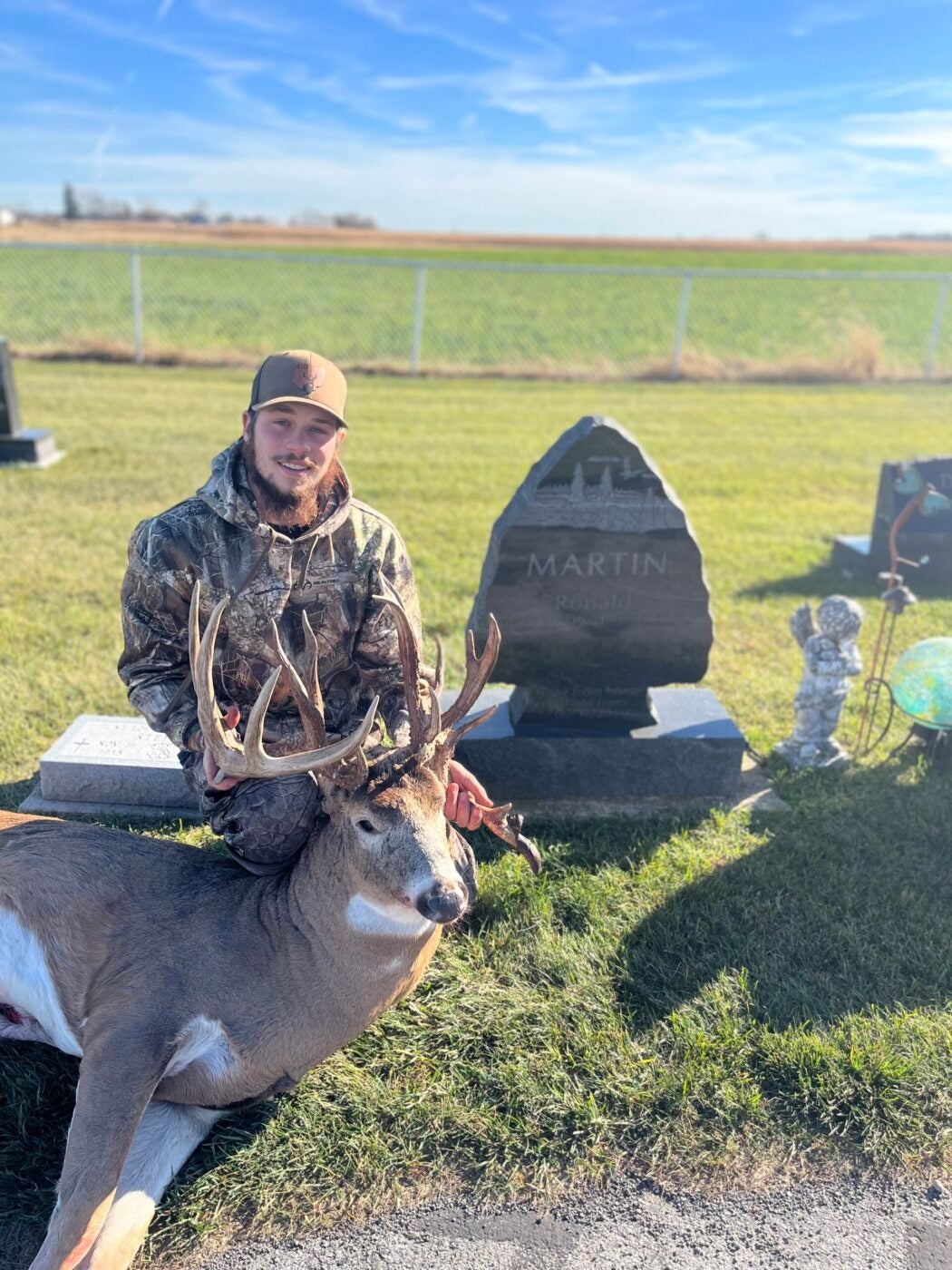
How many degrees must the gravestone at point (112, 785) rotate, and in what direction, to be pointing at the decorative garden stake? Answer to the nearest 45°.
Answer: approximately 90° to its left

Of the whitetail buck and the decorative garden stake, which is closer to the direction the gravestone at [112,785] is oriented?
the whitetail buck

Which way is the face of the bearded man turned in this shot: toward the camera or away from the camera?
toward the camera

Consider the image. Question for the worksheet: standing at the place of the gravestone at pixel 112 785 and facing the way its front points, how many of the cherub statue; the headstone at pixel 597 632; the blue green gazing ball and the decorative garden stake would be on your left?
4

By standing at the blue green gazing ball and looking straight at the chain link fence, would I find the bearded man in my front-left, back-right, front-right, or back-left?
back-left

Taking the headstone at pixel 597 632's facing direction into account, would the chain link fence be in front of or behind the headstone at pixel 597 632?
behind

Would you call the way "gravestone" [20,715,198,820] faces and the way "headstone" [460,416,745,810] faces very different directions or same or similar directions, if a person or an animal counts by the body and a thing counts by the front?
same or similar directions

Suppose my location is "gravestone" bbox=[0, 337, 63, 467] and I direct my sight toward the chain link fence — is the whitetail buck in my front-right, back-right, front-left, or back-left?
back-right

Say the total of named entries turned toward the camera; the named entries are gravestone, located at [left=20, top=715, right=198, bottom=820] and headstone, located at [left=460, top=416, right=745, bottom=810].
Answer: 2

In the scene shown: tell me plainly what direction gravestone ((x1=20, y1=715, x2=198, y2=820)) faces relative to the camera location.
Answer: facing the viewer

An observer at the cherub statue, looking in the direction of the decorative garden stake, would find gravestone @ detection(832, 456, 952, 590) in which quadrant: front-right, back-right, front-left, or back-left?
front-left

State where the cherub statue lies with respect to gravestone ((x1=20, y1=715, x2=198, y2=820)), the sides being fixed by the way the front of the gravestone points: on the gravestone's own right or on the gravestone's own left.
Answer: on the gravestone's own left

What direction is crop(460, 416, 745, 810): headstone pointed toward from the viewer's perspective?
toward the camera

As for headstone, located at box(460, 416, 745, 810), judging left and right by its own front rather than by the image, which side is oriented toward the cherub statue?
left
